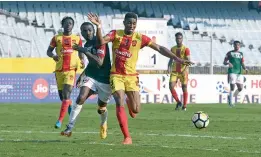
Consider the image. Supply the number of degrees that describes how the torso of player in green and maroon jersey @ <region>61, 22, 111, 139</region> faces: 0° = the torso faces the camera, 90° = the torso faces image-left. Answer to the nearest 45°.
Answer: approximately 45°

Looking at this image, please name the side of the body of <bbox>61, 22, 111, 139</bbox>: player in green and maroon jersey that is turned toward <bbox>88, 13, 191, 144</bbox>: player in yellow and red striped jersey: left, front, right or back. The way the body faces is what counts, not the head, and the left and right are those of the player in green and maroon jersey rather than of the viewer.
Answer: left

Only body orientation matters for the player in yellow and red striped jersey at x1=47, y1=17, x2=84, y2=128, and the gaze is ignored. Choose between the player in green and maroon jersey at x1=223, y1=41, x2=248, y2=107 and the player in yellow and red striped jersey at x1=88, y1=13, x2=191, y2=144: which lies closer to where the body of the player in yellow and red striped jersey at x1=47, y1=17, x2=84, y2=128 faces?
the player in yellow and red striped jersey

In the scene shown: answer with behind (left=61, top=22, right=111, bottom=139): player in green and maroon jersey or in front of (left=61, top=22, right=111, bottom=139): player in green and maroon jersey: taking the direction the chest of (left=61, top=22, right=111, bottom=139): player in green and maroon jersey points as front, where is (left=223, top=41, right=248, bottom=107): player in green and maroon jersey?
behind

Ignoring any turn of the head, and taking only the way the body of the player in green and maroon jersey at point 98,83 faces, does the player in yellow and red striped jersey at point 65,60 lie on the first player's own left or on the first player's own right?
on the first player's own right

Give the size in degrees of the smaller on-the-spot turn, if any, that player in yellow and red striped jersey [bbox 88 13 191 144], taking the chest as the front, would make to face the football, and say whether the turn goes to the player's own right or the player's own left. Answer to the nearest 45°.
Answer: approximately 135° to the player's own left

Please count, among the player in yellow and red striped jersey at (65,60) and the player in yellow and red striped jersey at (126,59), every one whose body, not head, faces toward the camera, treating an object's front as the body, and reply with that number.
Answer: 2
